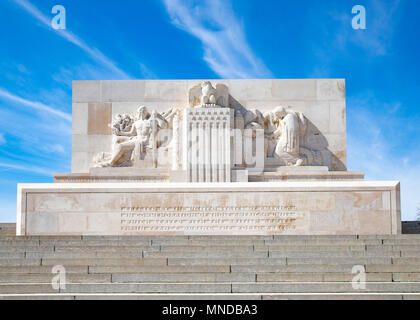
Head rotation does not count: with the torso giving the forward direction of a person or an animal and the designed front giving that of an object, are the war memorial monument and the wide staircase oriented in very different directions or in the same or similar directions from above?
same or similar directions

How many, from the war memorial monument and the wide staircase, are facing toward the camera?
2

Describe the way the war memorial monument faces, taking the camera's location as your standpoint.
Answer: facing the viewer

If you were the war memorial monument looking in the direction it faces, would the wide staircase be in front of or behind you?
in front

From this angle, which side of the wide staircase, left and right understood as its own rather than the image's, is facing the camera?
front

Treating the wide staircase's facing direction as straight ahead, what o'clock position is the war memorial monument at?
The war memorial monument is roughly at 6 o'clock from the wide staircase.
